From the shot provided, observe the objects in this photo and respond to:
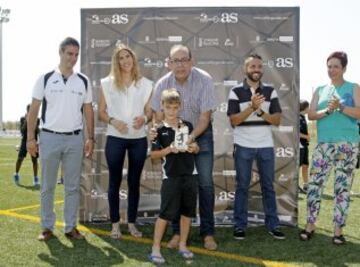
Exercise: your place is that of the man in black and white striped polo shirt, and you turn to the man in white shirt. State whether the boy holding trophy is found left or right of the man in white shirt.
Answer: left

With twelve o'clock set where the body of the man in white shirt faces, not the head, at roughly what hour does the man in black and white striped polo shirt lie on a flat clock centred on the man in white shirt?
The man in black and white striped polo shirt is roughly at 9 o'clock from the man in white shirt.

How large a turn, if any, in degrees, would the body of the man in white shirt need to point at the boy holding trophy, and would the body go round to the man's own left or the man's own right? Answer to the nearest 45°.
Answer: approximately 45° to the man's own left

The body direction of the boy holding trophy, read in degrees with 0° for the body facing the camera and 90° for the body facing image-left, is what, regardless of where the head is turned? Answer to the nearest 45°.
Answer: approximately 0°

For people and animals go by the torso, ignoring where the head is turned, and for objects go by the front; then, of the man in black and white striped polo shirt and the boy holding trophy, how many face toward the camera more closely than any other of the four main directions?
2

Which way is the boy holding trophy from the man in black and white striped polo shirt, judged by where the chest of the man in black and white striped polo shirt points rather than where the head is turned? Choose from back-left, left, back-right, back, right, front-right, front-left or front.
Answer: front-right

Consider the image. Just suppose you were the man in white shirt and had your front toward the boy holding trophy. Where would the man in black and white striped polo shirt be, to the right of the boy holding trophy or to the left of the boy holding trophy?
left

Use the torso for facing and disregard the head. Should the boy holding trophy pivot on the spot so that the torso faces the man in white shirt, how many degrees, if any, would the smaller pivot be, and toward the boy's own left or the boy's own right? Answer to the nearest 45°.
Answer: approximately 135° to the boy's own right

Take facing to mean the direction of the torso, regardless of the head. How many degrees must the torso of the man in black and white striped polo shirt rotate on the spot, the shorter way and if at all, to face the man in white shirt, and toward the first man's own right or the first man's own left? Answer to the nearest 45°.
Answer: approximately 90° to the first man's own right
